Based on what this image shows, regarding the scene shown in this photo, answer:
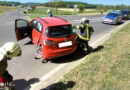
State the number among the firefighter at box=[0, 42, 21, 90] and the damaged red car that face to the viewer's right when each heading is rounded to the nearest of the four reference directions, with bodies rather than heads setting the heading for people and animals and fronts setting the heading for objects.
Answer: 1

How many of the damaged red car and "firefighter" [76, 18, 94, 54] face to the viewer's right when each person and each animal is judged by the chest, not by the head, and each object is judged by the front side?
0

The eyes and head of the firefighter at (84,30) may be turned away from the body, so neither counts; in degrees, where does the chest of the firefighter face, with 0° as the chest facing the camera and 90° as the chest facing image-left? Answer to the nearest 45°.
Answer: approximately 135°

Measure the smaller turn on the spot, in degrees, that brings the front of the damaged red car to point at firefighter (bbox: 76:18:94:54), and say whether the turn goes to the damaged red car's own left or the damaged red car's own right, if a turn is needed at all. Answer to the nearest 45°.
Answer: approximately 90° to the damaged red car's own right

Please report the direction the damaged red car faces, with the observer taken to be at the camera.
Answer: facing away from the viewer and to the left of the viewer

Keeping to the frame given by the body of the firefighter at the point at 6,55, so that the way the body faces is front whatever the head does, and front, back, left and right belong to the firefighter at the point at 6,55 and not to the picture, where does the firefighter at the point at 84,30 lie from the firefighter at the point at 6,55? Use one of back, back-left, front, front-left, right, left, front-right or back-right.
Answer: front-left

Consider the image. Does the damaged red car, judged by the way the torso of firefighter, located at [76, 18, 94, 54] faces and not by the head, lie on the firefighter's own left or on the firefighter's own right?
on the firefighter's own left

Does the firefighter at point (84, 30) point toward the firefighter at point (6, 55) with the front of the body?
no
